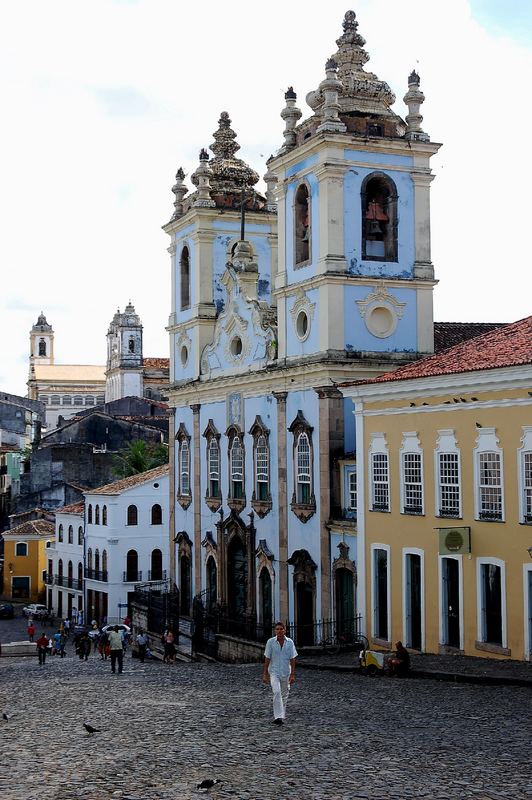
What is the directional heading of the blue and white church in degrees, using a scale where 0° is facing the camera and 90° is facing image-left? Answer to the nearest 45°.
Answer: approximately 45°

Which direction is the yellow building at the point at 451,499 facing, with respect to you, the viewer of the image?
facing the viewer and to the left of the viewer

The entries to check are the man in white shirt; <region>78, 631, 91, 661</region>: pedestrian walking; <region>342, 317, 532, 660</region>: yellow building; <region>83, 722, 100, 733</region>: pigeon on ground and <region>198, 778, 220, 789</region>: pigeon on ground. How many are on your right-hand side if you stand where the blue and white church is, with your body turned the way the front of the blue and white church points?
1

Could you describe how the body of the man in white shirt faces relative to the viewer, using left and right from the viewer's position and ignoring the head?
facing the viewer
